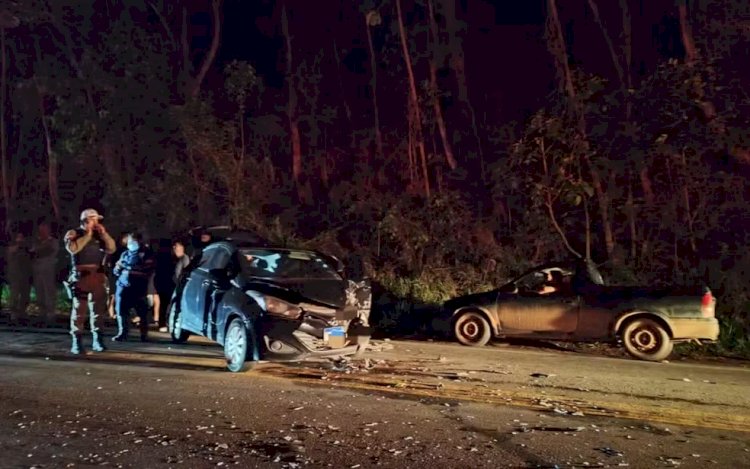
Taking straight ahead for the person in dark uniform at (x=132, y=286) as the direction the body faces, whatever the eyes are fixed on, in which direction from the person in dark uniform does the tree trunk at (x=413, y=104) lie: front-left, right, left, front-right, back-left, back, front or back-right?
back

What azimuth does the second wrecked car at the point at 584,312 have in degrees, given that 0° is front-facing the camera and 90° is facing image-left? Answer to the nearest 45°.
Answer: approximately 90°

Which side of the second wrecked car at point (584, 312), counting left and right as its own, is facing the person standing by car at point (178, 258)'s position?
front

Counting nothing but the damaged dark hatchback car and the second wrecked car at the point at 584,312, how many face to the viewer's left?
1

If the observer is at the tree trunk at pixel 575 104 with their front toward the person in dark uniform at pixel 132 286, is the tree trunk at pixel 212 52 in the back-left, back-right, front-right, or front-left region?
front-right

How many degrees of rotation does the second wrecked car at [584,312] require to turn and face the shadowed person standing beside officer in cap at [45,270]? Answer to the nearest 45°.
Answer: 0° — it already faces them

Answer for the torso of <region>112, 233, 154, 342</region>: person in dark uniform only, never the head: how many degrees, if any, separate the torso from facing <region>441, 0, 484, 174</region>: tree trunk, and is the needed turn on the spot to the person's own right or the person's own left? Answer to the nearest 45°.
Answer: approximately 180°

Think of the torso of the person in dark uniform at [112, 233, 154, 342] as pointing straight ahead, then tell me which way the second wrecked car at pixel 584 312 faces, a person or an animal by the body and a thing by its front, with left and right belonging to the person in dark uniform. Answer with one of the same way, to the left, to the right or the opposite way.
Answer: to the right

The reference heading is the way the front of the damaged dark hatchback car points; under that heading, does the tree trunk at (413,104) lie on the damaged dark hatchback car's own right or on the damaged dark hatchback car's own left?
on the damaged dark hatchback car's own left

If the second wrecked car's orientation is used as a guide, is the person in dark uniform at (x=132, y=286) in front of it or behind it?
in front

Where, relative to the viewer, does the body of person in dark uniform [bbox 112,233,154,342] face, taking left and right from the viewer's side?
facing the viewer and to the left of the viewer

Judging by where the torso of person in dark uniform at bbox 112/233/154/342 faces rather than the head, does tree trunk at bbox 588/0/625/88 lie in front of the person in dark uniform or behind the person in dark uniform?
behind

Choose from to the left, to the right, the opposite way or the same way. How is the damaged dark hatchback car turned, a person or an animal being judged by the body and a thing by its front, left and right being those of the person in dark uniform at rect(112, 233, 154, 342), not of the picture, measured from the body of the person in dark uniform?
to the left

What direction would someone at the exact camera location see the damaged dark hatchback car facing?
facing the viewer and to the right of the viewer

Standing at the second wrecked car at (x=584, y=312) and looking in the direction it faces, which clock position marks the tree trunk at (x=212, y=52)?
The tree trunk is roughly at 1 o'clock from the second wrecked car.
